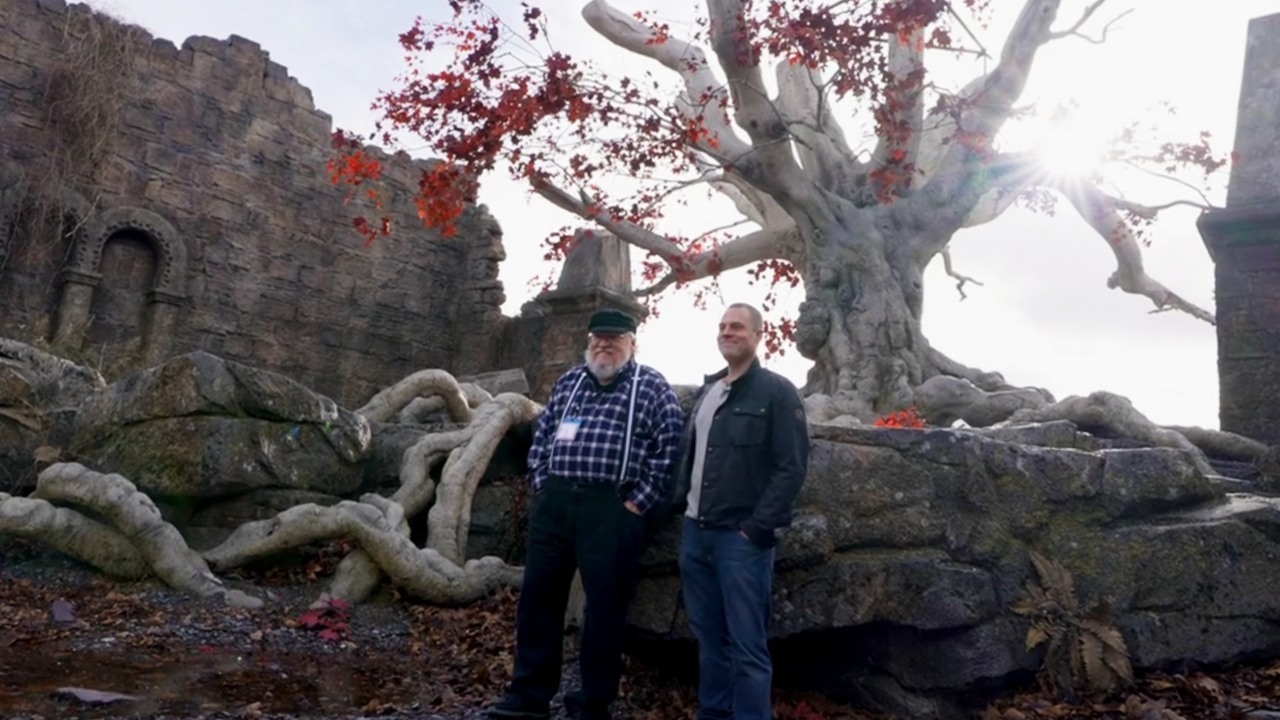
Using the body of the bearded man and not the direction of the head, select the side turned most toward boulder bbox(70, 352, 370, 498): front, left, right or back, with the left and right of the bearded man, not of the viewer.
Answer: right

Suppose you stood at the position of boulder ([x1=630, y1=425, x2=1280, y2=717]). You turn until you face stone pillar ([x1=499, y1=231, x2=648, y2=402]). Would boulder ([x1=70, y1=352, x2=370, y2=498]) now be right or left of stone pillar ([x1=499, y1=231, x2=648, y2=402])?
left

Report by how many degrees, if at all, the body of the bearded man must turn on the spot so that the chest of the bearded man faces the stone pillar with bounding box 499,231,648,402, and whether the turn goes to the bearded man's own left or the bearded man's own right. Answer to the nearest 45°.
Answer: approximately 135° to the bearded man's own right

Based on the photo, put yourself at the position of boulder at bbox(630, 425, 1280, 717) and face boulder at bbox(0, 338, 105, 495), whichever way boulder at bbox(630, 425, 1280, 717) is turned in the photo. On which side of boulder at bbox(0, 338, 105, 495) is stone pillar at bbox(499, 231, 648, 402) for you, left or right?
right

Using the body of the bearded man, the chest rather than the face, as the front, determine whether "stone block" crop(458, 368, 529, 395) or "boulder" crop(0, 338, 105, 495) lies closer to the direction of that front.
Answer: the boulder

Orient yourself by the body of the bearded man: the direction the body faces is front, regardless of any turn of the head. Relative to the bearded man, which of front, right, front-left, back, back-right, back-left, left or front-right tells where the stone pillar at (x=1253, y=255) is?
back

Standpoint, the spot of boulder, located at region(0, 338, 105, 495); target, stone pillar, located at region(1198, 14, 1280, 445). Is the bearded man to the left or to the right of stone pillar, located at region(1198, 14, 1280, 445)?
right

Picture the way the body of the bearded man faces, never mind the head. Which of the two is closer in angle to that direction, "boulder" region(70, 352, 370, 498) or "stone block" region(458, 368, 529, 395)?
the boulder

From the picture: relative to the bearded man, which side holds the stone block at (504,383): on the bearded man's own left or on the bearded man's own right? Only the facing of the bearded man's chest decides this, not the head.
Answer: on the bearded man's own right

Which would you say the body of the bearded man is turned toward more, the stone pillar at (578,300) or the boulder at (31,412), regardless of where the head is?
the boulder

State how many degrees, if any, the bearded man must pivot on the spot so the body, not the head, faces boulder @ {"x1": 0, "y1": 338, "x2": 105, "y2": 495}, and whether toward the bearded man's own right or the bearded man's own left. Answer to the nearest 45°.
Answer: approximately 90° to the bearded man's own right

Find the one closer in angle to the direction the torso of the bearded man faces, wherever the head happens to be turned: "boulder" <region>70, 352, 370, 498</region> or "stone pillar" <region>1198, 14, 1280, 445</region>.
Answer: the boulder

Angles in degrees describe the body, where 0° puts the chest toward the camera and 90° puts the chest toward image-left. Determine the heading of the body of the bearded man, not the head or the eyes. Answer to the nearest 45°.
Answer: approximately 45°

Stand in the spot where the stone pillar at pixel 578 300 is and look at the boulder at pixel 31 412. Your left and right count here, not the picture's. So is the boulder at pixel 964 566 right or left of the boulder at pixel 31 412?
left
